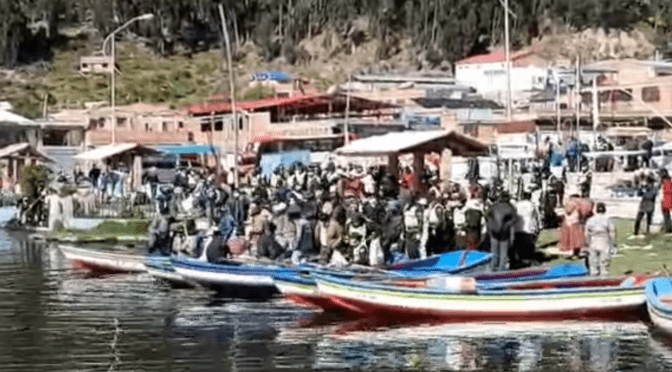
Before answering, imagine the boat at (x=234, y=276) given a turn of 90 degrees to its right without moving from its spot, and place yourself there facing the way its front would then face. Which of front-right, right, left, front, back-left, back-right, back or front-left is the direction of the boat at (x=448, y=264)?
right

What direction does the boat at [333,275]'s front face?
to the viewer's left

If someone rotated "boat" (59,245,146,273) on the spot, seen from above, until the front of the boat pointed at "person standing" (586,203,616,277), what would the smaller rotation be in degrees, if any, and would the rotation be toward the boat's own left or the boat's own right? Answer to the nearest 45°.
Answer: approximately 135° to the boat's own left

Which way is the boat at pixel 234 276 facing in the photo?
to the viewer's left
